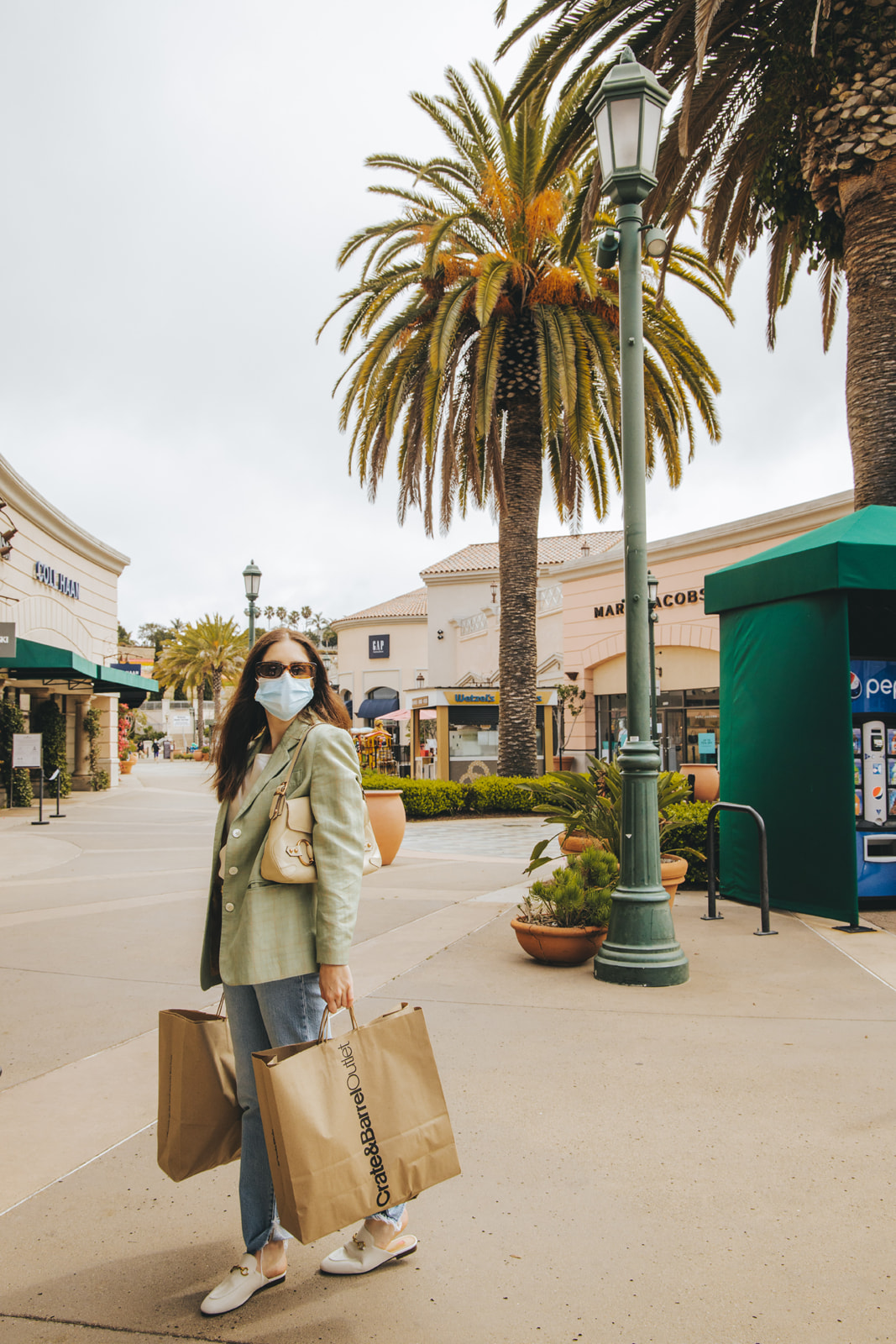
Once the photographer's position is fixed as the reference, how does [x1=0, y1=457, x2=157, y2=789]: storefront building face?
facing the viewer and to the right of the viewer

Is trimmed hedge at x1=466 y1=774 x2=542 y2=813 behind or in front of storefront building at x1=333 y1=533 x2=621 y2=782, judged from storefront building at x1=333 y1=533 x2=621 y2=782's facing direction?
in front

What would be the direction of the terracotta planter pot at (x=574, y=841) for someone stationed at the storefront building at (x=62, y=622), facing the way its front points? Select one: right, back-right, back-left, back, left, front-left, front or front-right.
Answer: front-right

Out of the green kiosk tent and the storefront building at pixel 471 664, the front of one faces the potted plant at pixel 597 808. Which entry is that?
the storefront building

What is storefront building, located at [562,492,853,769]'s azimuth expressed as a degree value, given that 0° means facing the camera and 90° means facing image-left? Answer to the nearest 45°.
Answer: approximately 45°

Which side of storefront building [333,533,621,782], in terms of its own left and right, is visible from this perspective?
front

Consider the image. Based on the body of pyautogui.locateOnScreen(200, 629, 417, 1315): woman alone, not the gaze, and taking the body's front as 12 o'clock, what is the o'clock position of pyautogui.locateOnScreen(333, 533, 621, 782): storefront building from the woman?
The storefront building is roughly at 5 o'clock from the woman.

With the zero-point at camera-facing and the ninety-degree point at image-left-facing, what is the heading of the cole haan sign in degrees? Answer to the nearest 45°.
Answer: approximately 315°

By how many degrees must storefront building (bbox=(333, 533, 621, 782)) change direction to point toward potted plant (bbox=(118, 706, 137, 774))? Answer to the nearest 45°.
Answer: approximately 90° to its right

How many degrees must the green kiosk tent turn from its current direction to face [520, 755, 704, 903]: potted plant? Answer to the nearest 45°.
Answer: approximately 90° to its right

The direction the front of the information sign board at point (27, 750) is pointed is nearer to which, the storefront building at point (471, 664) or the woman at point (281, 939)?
the woman

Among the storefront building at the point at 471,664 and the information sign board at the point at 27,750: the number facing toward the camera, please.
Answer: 2

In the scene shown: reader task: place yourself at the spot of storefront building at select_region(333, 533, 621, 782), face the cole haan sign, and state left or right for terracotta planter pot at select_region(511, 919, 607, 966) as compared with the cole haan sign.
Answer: left

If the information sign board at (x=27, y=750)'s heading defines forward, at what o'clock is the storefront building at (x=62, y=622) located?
The storefront building is roughly at 6 o'clock from the information sign board.

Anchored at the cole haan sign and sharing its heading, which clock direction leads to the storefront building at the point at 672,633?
The storefront building is roughly at 11 o'clock from the cole haan sign.

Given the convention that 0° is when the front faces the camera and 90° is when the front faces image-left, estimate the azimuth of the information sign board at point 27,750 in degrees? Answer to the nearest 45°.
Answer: approximately 0°
